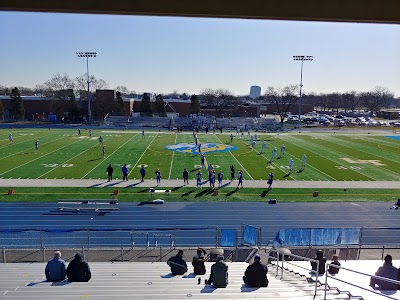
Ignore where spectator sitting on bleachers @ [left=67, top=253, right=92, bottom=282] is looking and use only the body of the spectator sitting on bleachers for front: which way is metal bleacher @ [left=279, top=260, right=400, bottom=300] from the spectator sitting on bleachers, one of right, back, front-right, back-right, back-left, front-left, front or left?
right

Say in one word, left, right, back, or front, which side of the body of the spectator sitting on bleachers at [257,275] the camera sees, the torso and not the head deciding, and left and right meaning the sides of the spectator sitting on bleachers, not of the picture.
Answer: back

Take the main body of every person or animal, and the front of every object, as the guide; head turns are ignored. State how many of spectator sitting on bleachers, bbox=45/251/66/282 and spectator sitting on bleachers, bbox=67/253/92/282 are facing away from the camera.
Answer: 2

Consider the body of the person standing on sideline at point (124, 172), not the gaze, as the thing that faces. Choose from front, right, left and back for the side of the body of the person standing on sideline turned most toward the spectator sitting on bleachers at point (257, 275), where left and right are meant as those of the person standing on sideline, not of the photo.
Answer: back

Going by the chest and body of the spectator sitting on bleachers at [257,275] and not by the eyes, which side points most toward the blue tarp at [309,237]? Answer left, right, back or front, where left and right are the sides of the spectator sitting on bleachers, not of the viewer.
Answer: front

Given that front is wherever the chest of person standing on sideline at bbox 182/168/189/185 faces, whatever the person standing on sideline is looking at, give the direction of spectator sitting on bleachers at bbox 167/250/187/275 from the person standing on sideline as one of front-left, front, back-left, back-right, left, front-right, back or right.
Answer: back

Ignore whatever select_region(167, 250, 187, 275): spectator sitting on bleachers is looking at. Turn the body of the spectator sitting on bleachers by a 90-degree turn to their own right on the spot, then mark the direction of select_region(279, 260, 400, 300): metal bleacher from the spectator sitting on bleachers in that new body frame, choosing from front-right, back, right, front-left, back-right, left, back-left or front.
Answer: front

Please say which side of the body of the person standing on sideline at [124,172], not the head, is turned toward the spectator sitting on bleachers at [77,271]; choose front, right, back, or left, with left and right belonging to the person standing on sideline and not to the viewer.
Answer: back

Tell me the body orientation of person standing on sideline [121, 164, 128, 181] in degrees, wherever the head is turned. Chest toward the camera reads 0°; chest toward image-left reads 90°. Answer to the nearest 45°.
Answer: approximately 180°

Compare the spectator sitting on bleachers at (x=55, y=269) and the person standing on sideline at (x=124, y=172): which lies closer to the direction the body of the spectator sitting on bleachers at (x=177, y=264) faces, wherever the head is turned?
the person standing on sideline

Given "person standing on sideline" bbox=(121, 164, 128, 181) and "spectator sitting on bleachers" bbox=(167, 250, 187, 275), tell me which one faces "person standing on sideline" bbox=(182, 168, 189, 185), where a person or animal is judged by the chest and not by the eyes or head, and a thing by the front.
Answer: the spectator sitting on bleachers

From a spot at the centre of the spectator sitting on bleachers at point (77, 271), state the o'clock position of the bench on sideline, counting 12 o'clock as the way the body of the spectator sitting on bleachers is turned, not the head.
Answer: The bench on sideline is roughly at 12 o'clock from the spectator sitting on bleachers.

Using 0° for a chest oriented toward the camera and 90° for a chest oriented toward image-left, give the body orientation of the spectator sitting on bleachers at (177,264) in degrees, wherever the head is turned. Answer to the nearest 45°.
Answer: approximately 180°

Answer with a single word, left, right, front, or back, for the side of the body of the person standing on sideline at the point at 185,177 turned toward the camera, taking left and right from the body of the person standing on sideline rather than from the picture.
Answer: back

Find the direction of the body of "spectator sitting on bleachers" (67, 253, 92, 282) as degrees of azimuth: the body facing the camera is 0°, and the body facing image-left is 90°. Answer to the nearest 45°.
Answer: approximately 180°
